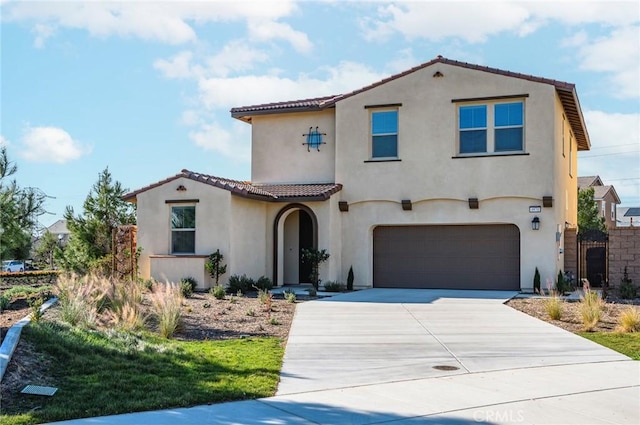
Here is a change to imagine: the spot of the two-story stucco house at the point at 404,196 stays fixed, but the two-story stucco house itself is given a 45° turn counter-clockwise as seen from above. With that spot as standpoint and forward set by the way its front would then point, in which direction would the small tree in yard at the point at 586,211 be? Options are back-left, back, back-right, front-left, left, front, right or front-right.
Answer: left

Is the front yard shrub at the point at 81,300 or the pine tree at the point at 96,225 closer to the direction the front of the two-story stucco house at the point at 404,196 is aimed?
the front yard shrub

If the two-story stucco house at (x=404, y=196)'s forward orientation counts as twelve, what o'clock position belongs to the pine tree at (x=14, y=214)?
The pine tree is roughly at 2 o'clock from the two-story stucco house.

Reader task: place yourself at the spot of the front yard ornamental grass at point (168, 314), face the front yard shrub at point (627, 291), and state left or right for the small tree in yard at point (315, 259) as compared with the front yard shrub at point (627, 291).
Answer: left

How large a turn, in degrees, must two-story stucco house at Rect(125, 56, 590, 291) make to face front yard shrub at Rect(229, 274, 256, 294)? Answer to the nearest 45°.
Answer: approximately 90° to its right

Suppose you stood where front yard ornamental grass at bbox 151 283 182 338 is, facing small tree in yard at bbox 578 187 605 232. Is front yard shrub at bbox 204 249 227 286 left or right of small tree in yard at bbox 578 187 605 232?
left

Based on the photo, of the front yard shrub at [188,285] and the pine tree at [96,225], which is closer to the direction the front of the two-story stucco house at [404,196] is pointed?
the front yard shrub

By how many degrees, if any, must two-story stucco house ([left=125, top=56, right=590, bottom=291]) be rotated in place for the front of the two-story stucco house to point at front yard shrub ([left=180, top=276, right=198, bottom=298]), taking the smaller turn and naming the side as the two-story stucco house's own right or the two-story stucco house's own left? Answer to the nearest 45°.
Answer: approximately 45° to the two-story stucco house's own right

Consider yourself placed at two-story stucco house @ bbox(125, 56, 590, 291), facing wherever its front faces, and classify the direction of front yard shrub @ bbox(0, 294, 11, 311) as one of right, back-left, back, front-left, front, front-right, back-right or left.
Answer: front-right

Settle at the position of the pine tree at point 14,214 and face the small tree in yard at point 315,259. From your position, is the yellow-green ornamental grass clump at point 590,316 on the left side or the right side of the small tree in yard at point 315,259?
right

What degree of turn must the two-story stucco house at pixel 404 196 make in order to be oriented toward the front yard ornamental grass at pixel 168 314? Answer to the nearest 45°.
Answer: approximately 45° to its right

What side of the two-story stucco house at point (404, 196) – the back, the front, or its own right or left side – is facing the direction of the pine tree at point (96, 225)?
right

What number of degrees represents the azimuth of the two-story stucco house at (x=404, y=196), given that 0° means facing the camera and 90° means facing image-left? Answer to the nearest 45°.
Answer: approximately 0°
